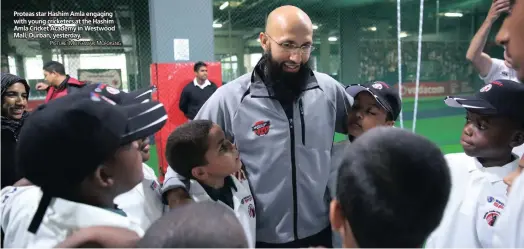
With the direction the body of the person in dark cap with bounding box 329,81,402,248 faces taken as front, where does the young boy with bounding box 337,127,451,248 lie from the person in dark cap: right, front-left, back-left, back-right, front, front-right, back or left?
front-left

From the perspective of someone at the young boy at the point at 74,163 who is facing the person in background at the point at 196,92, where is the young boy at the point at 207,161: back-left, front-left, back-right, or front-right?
front-right

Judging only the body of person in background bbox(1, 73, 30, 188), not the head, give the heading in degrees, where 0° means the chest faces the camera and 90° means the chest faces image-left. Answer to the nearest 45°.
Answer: approximately 315°

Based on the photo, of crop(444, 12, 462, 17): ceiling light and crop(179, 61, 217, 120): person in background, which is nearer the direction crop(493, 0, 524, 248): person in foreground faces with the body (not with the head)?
the person in background

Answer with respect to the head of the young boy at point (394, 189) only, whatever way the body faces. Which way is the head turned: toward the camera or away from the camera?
away from the camera

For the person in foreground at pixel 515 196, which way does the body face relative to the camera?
to the viewer's left

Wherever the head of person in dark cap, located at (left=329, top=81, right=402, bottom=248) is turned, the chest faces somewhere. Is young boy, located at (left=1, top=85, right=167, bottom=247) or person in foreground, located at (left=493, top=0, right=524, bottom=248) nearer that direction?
the young boy

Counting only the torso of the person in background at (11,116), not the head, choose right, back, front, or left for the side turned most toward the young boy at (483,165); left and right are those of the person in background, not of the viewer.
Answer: front

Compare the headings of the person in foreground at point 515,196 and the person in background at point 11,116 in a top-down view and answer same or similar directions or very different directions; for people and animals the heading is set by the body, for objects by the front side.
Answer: very different directions

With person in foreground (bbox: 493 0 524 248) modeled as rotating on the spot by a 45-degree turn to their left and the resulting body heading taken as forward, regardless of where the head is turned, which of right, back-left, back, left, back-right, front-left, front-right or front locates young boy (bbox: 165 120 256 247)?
front-right

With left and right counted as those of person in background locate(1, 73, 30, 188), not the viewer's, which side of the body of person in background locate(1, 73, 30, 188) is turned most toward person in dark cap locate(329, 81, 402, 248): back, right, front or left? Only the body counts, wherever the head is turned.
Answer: front

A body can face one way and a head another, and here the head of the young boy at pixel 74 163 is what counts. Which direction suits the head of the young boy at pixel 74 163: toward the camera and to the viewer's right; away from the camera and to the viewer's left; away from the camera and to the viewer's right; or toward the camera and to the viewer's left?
away from the camera and to the viewer's right

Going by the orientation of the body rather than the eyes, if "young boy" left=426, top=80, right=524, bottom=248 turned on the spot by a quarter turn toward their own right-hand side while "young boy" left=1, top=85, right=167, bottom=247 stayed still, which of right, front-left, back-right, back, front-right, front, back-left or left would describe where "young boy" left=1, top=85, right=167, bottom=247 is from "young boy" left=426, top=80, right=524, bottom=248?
left

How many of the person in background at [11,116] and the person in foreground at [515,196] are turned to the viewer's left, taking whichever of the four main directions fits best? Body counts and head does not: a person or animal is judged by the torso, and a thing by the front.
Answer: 1
